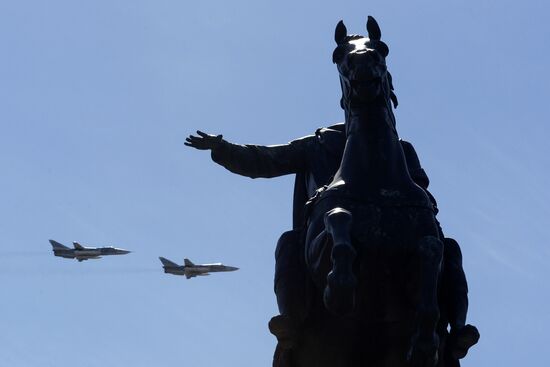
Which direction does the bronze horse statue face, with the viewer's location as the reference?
facing the viewer

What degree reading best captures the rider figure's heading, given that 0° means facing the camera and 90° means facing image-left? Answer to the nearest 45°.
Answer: approximately 0°
